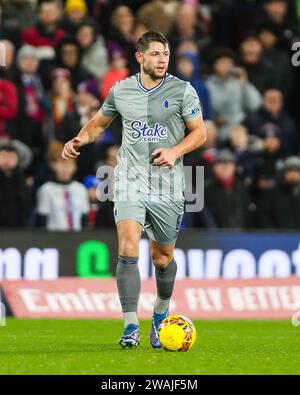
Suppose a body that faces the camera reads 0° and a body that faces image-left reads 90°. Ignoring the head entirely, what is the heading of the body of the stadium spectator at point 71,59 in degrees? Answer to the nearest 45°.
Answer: approximately 0°

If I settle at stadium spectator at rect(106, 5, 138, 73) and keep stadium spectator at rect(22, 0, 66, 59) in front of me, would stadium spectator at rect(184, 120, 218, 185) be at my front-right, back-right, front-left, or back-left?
back-left

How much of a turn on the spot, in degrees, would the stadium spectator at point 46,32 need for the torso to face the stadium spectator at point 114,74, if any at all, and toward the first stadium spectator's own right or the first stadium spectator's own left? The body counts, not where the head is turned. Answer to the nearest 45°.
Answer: approximately 90° to the first stadium spectator's own left

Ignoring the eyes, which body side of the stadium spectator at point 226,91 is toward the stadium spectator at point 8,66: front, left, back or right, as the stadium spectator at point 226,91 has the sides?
right

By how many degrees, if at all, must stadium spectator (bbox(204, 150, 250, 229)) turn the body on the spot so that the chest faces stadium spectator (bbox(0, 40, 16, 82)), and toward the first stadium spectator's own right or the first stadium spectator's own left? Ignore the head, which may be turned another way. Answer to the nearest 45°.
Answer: approximately 90° to the first stadium spectator's own right

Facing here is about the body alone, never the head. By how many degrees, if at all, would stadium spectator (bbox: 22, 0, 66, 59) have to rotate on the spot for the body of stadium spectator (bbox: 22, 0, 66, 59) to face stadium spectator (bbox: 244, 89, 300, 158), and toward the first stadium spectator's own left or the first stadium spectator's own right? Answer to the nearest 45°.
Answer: approximately 90° to the first stadium spectator's own left
